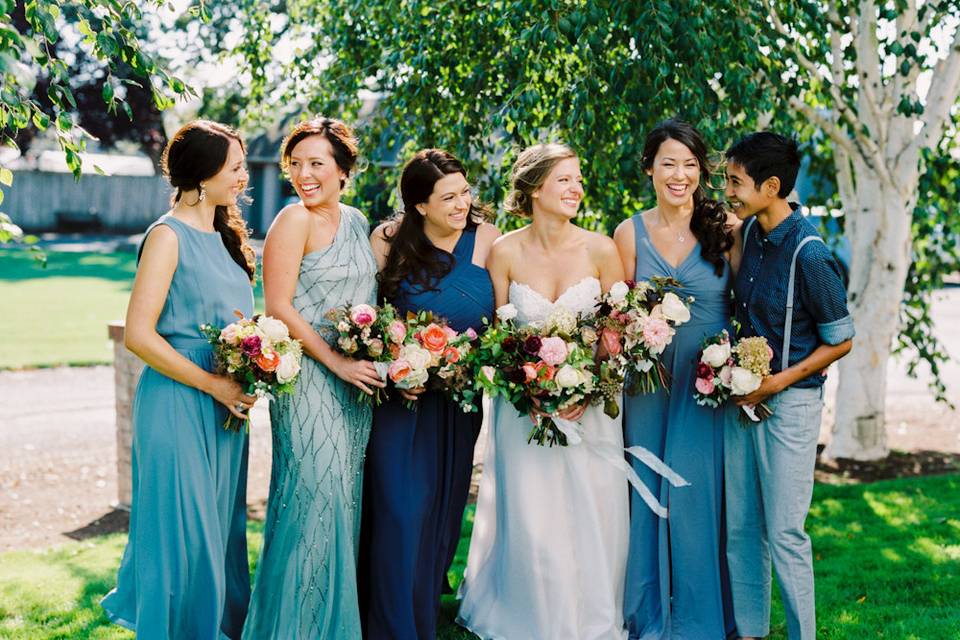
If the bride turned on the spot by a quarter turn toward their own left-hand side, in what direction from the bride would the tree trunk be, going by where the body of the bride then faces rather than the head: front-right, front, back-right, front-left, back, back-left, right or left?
front-left

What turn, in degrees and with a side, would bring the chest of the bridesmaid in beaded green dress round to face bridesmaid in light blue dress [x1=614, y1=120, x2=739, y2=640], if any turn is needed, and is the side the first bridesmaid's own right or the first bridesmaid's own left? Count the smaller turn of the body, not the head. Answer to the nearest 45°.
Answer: approximately 45° to the first bridesmaid's own left

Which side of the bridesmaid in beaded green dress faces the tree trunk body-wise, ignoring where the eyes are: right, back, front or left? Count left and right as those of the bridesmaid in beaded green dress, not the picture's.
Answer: left

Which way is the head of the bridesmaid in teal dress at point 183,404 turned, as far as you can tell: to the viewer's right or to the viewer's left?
to the viewer's right

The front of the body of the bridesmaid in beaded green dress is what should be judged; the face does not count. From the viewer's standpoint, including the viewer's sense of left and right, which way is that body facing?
facing the viewer and to the right of the viewer

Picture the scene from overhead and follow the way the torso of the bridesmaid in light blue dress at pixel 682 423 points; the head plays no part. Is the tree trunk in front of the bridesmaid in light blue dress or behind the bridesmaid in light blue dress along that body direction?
behind

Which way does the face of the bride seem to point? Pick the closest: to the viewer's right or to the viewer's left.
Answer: to the viewer's right

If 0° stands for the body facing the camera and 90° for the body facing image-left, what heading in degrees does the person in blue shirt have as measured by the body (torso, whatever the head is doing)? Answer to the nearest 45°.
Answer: approximately 45°

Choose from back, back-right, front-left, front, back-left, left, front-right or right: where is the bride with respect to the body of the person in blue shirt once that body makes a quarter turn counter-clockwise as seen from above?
back-right

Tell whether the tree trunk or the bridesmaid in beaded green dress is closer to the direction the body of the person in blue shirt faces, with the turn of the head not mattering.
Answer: the bridesmaid in beaded green dress

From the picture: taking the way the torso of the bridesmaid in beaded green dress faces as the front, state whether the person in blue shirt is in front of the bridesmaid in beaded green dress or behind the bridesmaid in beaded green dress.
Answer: in front

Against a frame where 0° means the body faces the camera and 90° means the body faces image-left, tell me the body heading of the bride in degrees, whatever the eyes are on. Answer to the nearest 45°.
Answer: approximately 0°
